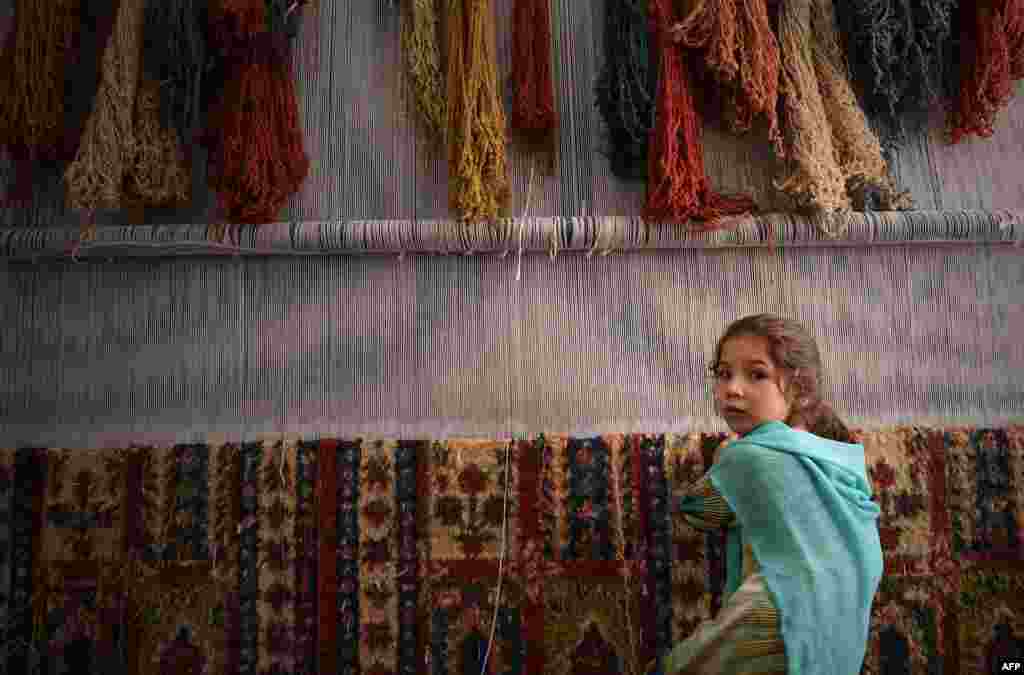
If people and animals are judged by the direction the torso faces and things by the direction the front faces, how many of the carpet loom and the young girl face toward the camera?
1

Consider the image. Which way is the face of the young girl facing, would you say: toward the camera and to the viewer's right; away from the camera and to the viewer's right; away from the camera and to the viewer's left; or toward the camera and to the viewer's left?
toward the camera and to the viewer's left

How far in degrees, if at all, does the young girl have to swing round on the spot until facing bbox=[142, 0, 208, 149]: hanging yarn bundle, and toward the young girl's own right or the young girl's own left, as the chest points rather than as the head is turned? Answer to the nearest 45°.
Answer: approximately 45° to the young girl's own left

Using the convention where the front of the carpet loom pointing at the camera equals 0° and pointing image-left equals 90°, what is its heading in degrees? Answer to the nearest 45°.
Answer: approximately 0°

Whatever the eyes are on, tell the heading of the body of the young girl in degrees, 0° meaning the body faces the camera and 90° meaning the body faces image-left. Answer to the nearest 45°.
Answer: approximately 135°

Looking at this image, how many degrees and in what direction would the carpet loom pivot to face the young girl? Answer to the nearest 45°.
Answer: approximately 45° to its left
